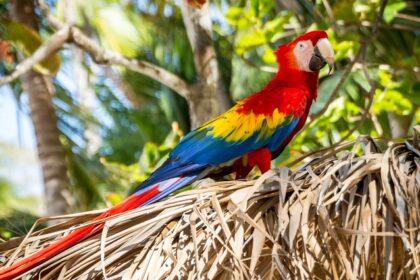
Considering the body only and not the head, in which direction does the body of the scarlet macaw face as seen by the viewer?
to the viewer's right

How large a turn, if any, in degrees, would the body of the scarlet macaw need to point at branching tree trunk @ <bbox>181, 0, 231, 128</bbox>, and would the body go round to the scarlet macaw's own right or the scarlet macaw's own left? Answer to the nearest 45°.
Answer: approximately 90° to the scarlet macaw's own left

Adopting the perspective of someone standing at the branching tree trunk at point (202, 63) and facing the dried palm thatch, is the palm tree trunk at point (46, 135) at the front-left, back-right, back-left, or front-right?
back-right

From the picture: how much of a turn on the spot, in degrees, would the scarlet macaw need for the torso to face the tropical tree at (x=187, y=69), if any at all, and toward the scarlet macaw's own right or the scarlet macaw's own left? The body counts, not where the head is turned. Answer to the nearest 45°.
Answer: approximately 90° to the scarlet macaw's own left
